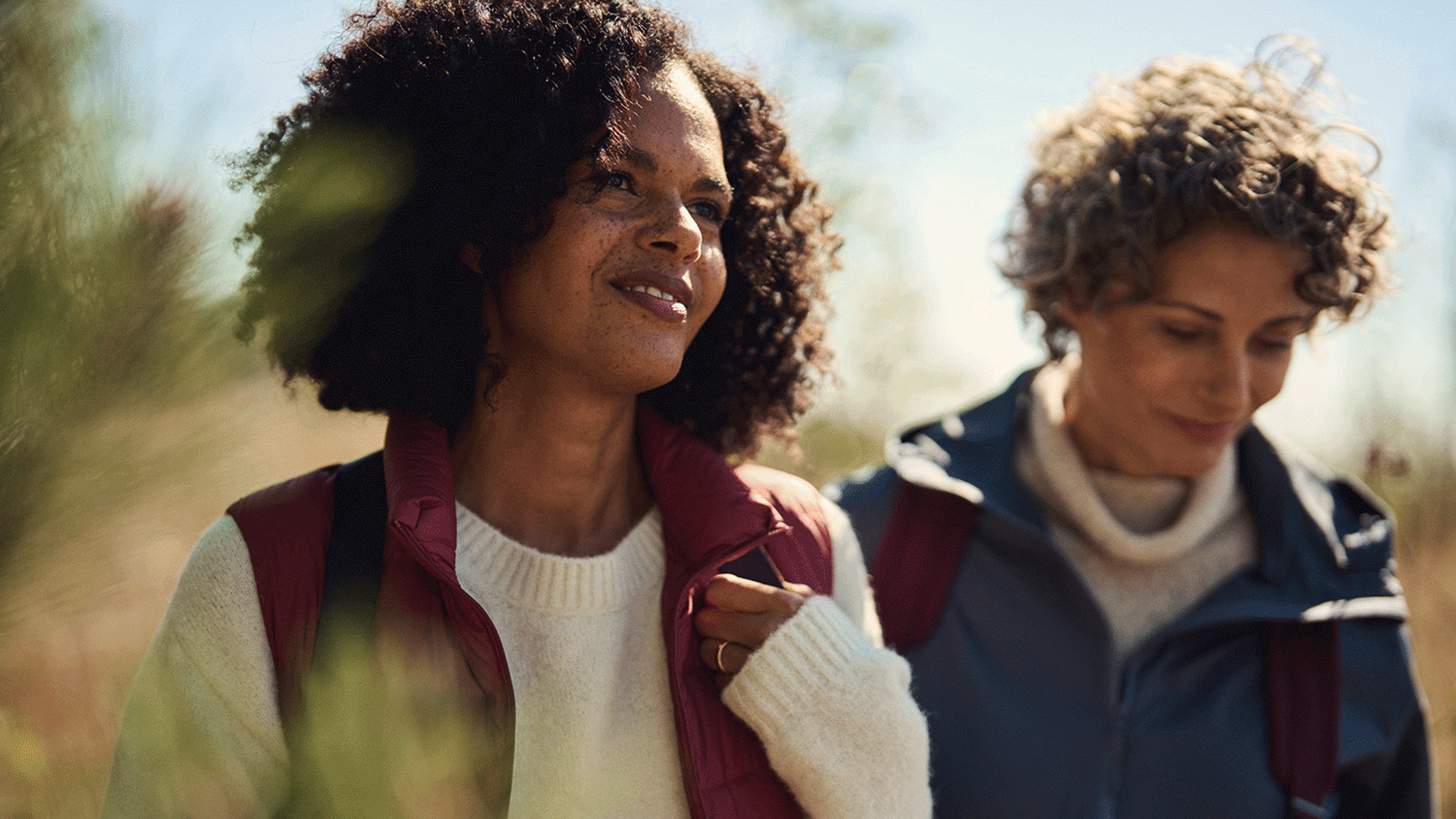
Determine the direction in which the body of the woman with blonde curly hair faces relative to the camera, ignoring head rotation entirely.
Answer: toward the camera

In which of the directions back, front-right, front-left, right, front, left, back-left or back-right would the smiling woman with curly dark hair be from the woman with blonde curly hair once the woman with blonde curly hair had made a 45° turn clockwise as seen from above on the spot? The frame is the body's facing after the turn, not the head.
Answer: front

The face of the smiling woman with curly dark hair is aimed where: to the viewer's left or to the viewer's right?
to the viewer's right
